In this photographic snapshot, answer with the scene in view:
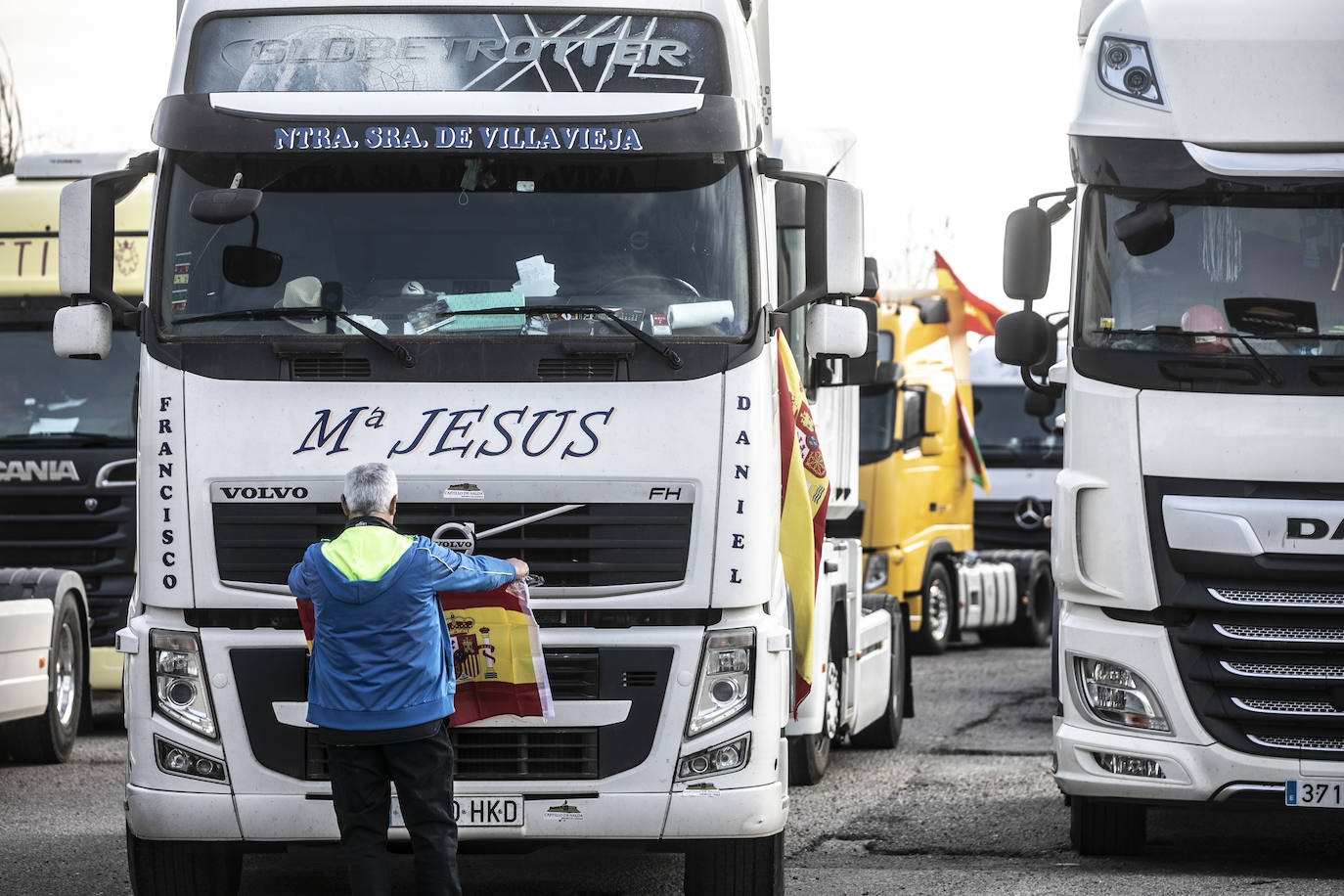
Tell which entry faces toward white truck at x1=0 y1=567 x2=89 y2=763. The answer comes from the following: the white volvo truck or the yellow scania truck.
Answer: the yellow scania truck

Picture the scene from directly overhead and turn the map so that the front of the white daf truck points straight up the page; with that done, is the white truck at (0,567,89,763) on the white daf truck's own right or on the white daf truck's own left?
on the white daf truck's own right

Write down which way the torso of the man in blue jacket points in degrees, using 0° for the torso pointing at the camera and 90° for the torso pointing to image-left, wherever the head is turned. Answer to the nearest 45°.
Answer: approximately 180°

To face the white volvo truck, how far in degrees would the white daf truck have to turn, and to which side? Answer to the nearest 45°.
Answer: approximately 45° to its right

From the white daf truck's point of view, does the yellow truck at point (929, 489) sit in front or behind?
behind

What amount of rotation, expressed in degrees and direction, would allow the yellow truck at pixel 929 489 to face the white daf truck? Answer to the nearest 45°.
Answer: approximately 45° to its left

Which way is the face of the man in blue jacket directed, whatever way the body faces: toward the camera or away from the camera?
away from the camera

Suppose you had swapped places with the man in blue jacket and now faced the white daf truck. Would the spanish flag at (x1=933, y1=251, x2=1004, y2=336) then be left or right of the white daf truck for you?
left

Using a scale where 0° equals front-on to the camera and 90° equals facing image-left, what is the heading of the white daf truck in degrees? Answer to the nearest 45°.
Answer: approximately 0°

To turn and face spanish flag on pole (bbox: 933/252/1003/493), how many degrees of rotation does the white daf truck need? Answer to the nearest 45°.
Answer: approximately 180°

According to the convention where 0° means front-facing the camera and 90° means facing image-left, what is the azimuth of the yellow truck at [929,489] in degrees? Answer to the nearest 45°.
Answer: approximately 45°

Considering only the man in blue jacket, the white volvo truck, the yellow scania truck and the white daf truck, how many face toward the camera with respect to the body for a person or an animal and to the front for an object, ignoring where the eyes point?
3
